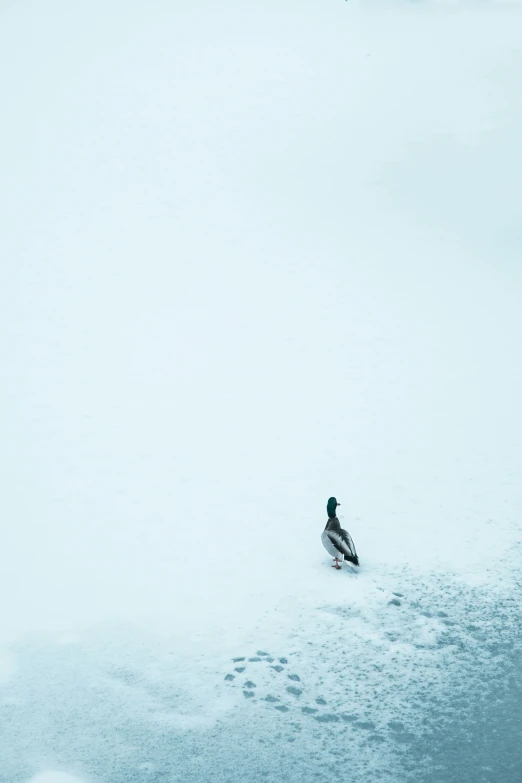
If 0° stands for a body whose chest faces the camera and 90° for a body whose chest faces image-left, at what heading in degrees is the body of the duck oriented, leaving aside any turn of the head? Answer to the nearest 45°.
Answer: approximately 135°
